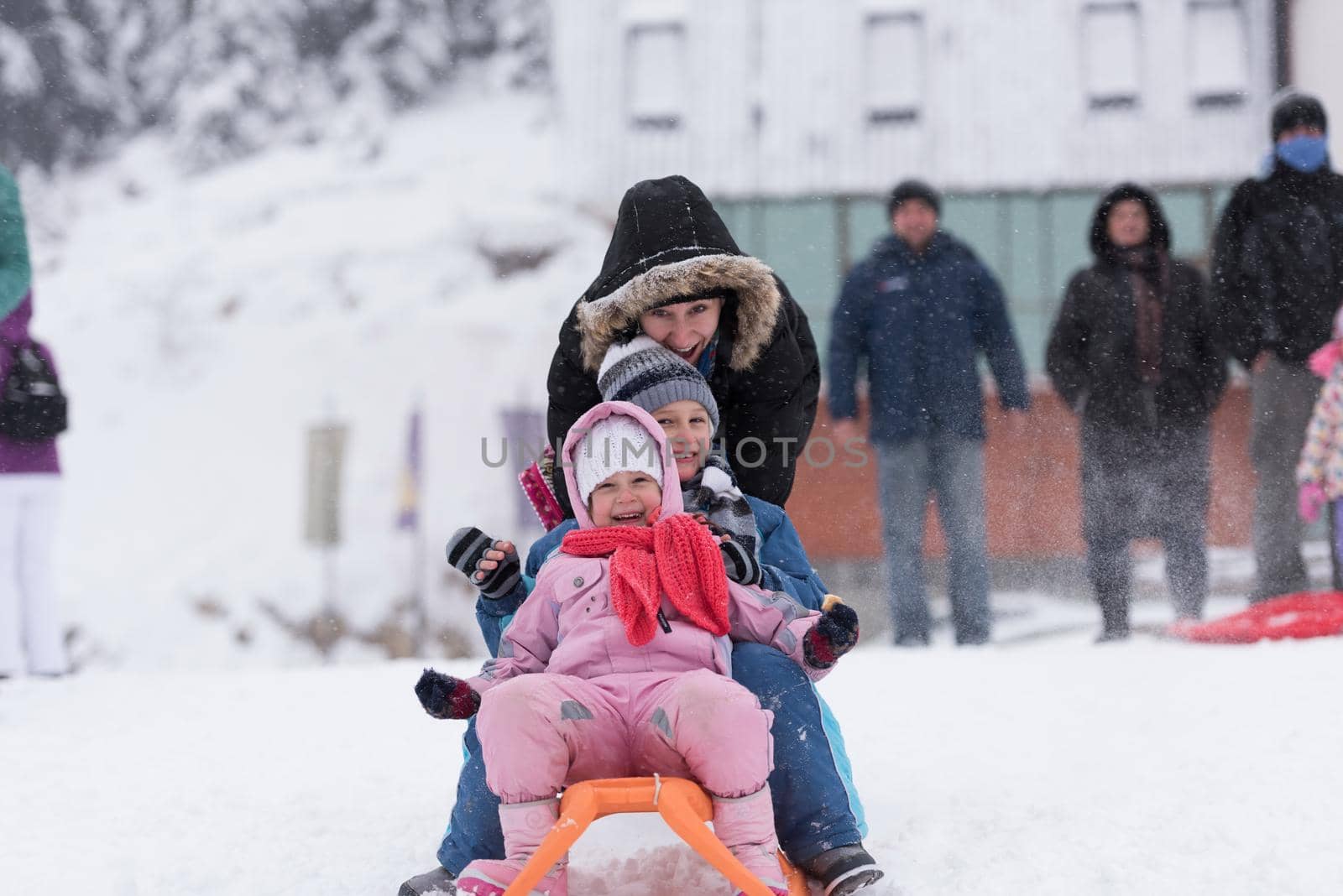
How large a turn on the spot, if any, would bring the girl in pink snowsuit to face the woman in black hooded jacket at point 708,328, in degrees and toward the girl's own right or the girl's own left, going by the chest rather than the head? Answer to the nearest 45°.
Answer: approximately 180°

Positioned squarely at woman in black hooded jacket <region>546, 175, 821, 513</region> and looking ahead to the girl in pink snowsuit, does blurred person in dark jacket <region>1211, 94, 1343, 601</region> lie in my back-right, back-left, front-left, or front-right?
back-left

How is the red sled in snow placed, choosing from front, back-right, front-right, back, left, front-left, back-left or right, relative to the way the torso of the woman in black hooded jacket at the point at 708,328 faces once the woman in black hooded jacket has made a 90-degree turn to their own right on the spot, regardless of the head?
back-right

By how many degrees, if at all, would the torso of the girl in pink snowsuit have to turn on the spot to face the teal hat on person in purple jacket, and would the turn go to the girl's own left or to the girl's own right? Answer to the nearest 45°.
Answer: approximately 135° to the girl's own right

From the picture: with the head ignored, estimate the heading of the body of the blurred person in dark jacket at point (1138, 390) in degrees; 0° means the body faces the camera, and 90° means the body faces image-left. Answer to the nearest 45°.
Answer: approximately 0°

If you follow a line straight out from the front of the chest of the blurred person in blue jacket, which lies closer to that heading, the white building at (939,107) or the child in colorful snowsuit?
the child in colorful snowsuit
